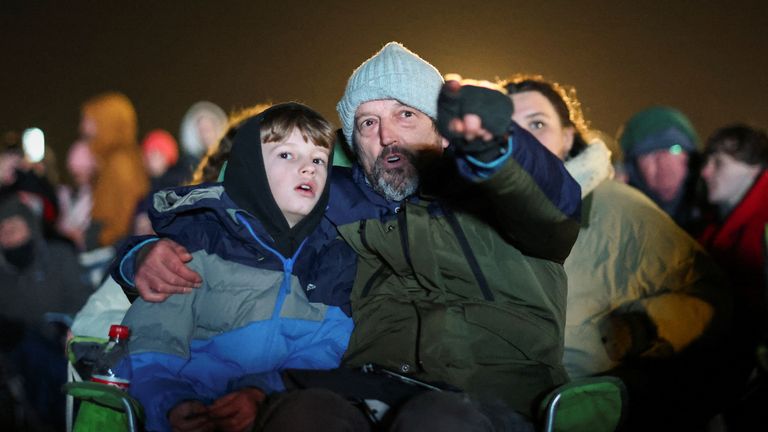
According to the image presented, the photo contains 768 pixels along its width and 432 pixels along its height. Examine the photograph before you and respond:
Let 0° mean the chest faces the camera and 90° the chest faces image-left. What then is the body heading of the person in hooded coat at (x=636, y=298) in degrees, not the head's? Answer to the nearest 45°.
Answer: approximately 45°

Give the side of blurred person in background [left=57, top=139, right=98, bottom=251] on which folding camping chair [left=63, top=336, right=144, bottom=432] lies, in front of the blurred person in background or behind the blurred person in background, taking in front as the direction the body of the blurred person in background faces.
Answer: in front

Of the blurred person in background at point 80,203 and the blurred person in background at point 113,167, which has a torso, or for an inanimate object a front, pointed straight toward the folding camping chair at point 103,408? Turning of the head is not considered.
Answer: the blurred person in background at point 80,203

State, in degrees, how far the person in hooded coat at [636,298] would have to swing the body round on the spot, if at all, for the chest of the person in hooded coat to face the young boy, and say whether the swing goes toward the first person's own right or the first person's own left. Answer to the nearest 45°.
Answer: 0° — they already face them

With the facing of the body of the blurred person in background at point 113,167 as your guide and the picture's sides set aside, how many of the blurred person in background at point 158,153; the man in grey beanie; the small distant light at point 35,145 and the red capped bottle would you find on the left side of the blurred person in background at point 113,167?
2

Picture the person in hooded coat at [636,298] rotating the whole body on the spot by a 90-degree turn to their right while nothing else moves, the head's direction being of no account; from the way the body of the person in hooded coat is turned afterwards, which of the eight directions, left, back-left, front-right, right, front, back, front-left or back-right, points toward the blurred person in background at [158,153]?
front

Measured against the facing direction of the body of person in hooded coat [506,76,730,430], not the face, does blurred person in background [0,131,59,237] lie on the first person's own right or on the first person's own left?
on the first person's own right
